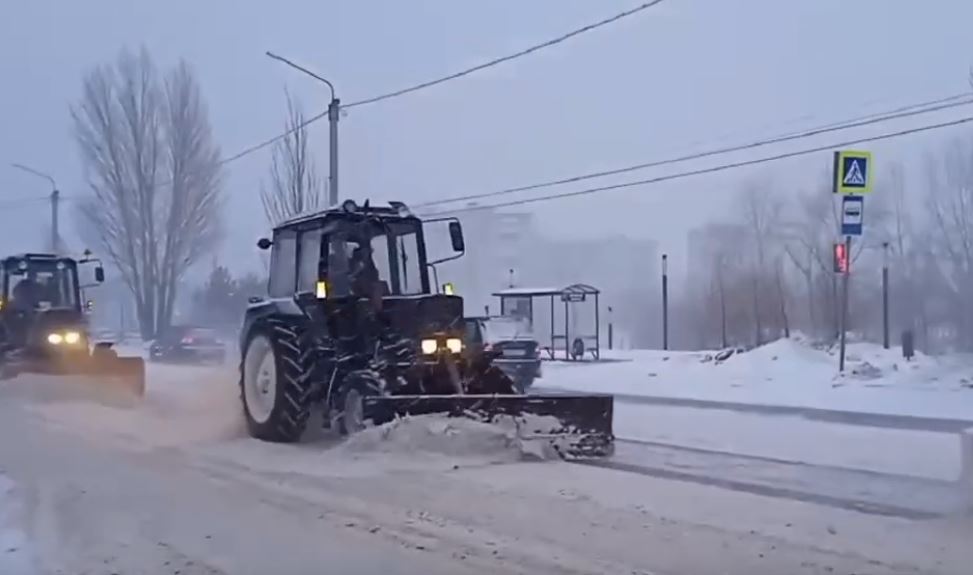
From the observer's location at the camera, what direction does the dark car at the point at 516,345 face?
facing away from the viewer and to the left of the viewer

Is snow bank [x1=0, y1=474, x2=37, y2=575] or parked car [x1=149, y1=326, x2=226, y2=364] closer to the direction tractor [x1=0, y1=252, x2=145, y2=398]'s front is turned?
the snow bank

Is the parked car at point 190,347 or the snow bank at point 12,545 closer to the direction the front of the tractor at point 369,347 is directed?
the snow bank

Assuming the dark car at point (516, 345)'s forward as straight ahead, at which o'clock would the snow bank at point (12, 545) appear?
The snow bank is roughly at 8 o'clock from the dark car.

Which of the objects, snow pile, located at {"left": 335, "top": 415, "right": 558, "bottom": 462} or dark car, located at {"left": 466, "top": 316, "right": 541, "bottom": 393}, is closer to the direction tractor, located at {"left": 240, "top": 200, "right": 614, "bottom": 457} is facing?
the snow pile

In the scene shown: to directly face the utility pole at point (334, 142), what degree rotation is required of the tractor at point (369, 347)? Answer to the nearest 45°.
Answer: approximately 135° to its left

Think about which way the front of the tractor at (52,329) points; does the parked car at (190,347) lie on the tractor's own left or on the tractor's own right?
on the tractor's own left

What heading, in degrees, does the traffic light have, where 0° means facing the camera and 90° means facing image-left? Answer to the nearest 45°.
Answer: approximately 0°
